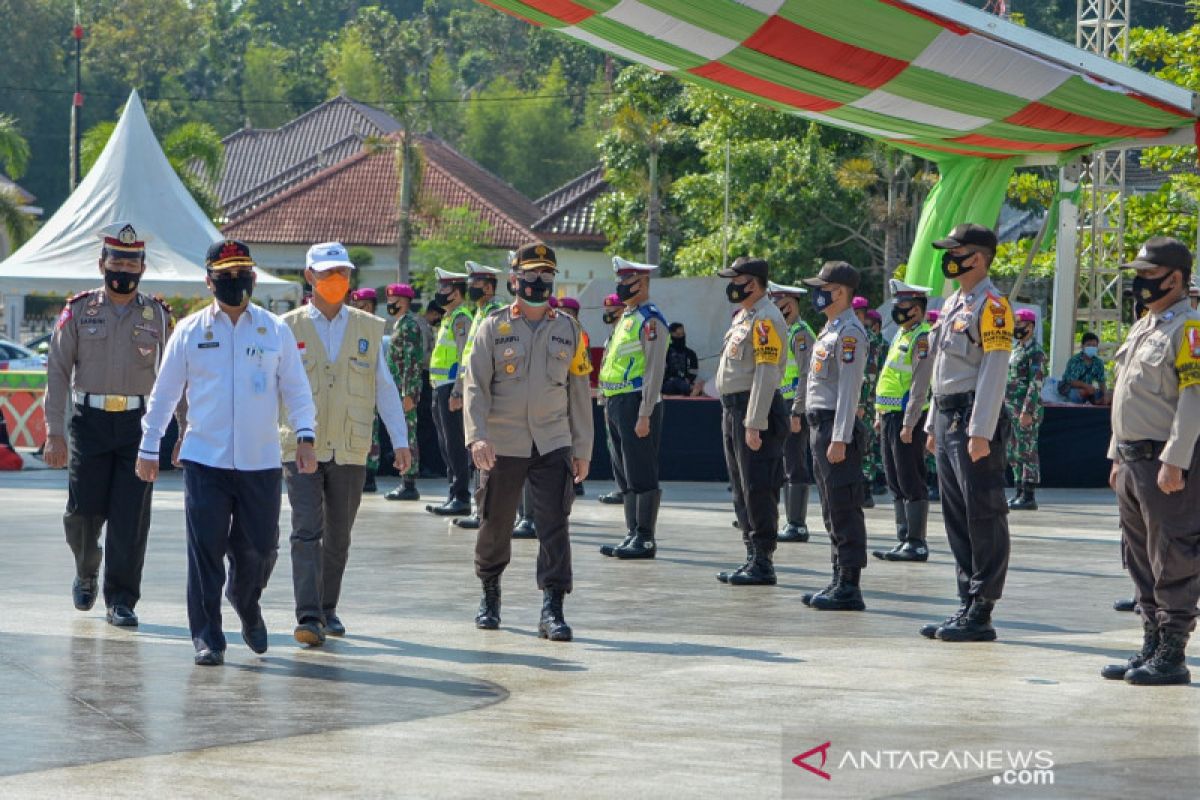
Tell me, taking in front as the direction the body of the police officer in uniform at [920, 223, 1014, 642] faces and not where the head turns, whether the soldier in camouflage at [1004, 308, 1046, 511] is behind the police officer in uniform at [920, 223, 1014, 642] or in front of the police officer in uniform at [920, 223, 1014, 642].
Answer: behind

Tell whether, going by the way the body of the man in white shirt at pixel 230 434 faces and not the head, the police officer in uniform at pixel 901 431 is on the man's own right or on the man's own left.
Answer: on the man's own left

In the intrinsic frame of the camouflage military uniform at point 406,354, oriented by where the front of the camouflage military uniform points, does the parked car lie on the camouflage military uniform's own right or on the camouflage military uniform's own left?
on the camouflage military uniform's own right

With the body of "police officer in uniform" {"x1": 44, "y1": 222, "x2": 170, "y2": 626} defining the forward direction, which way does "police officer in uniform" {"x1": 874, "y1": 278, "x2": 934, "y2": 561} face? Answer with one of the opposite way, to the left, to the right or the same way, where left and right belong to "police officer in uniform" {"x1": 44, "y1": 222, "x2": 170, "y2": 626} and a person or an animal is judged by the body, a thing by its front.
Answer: to the right

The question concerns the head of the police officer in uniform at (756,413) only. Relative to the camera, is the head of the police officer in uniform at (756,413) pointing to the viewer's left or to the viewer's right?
to the viewer's left

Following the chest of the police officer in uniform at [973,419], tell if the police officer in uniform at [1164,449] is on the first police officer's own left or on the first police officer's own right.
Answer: on the first police officer's own left

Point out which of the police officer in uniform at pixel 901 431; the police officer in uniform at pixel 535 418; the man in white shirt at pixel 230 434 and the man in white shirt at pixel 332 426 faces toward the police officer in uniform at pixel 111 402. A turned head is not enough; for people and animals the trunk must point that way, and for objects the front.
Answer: the police officer in uniform at pixel 901 431

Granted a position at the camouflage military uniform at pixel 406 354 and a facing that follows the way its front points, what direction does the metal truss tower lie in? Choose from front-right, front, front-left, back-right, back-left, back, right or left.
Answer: back

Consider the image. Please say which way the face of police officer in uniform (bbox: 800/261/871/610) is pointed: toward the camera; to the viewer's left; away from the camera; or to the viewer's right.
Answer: to the viewer's left

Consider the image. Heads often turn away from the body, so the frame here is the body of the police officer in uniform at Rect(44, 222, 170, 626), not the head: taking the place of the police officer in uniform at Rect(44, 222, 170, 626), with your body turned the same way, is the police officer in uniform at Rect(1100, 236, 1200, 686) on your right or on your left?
on your left

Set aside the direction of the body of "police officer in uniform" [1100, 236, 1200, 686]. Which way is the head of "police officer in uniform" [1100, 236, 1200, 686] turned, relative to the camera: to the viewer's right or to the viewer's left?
to the viewer's left

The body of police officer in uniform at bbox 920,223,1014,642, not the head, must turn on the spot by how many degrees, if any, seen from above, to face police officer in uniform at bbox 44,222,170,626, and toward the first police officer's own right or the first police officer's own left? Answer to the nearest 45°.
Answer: approximately 45° to the first police officer's own right

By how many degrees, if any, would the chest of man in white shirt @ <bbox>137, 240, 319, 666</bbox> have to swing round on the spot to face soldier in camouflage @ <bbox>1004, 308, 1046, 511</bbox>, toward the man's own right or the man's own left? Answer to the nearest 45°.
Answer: approximately 135° to the man's own left
